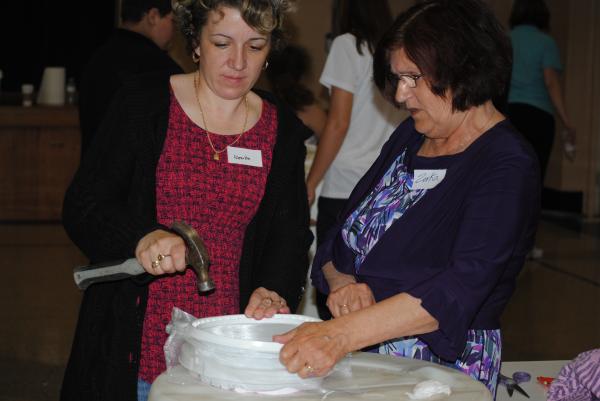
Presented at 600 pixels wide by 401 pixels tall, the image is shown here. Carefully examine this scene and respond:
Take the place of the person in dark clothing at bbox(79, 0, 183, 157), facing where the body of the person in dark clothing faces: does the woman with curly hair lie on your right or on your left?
on your right

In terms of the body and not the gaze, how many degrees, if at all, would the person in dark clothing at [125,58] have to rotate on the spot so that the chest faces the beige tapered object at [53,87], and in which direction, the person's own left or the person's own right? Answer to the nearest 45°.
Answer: approximately 45° to the person's own left

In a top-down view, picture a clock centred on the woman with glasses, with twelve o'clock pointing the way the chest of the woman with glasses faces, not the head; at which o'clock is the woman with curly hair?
The woman with curly hair is roughly at 2 o'clock from the woman with glasses.

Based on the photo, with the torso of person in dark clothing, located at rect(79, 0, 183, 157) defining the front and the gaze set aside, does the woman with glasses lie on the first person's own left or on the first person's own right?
on the first person's own right

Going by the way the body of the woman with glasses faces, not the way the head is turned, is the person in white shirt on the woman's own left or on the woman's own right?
on the woman's own right

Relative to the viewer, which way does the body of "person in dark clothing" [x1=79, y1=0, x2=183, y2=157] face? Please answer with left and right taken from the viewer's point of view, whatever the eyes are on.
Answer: facing away from the viewer and to the right of the viewer

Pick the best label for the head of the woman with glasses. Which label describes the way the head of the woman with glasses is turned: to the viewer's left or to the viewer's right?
to the viewer's left

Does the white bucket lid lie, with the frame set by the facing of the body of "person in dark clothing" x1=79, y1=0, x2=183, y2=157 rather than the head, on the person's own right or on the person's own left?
on the person's own right

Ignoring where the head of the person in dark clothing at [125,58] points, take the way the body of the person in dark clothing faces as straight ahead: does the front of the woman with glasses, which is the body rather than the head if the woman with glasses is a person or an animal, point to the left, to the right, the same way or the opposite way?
the opposite way

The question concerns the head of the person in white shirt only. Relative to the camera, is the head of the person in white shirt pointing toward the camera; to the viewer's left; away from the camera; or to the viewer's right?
away from the camera

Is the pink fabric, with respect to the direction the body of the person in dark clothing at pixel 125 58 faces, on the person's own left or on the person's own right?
on the person's own right

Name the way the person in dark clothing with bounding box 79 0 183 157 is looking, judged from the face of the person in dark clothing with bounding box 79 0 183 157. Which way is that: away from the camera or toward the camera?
away from the camera
